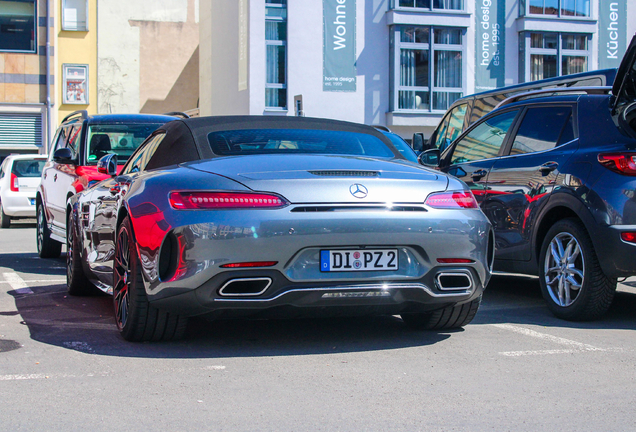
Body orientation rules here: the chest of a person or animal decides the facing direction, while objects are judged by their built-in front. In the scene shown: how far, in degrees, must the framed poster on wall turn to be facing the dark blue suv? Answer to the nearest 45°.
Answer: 0° — it already faces it

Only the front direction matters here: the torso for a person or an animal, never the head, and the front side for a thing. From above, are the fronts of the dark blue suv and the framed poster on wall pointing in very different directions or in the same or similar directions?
very different directions

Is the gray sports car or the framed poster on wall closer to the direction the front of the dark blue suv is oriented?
the framed poster on wall

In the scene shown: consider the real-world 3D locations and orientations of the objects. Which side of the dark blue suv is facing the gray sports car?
left

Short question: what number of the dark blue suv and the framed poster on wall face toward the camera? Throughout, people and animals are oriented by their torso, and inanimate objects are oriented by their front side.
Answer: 1

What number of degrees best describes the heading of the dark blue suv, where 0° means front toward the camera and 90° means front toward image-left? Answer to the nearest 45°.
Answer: approximately 135°

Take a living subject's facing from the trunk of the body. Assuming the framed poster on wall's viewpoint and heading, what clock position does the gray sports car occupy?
The gray sports car is roughly at 12 o'clock from the framed poster on wall.

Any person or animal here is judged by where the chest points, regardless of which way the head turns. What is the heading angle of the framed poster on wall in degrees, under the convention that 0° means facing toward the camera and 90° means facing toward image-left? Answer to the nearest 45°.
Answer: approximately 0°
